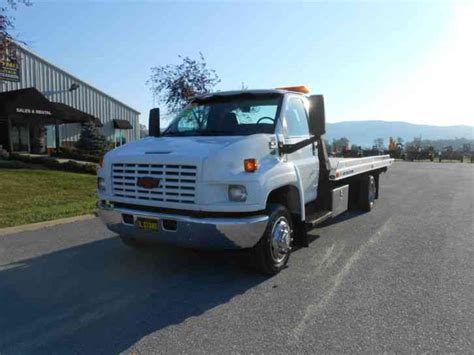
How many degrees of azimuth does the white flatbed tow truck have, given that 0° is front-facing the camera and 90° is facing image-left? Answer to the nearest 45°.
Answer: approximately 45°

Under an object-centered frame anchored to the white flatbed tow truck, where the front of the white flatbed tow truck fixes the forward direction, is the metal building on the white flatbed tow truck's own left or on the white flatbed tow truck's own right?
on the white flatbed tow truck's own right

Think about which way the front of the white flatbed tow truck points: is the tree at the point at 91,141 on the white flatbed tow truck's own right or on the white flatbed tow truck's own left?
on the white flatbed tow truck's own right

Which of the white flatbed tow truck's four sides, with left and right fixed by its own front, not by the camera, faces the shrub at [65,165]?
right
